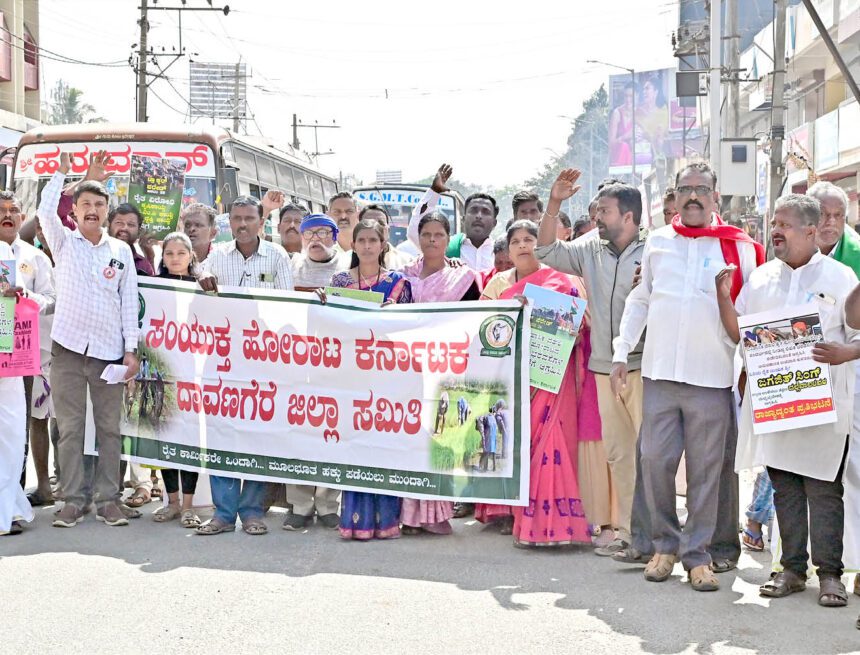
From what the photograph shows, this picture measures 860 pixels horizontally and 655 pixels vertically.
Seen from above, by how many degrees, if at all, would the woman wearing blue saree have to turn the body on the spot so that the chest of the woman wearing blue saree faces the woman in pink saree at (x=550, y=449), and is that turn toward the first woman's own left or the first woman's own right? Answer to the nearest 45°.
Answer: approximately 90° to the first woman's own left

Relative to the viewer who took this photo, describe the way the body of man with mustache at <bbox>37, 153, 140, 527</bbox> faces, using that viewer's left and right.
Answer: facing the viewer

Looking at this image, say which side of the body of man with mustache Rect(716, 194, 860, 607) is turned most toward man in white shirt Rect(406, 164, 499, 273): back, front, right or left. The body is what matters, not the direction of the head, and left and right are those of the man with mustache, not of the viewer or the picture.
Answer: right

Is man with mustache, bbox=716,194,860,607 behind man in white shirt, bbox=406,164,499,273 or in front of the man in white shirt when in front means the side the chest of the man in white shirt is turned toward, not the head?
in front

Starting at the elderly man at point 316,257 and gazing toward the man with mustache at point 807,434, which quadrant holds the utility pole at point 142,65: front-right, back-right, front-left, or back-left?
back-left

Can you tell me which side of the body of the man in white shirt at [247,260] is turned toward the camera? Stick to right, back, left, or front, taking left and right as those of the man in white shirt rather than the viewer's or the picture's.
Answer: front

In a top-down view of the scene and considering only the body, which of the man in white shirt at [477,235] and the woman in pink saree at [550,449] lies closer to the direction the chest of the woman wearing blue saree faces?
the woman in pink saree

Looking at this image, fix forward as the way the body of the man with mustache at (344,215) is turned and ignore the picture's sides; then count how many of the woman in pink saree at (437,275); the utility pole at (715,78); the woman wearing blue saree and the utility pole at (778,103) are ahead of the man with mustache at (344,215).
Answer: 2

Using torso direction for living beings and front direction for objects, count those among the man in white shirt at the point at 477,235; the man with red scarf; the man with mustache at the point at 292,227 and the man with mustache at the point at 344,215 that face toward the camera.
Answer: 4

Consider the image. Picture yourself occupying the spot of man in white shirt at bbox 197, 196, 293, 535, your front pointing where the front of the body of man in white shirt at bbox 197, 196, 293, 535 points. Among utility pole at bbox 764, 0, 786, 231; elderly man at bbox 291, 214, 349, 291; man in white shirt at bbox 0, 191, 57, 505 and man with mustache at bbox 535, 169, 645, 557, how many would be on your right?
1

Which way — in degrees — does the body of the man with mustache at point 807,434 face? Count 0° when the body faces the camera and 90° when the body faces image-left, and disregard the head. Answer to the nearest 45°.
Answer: approximately 45°
